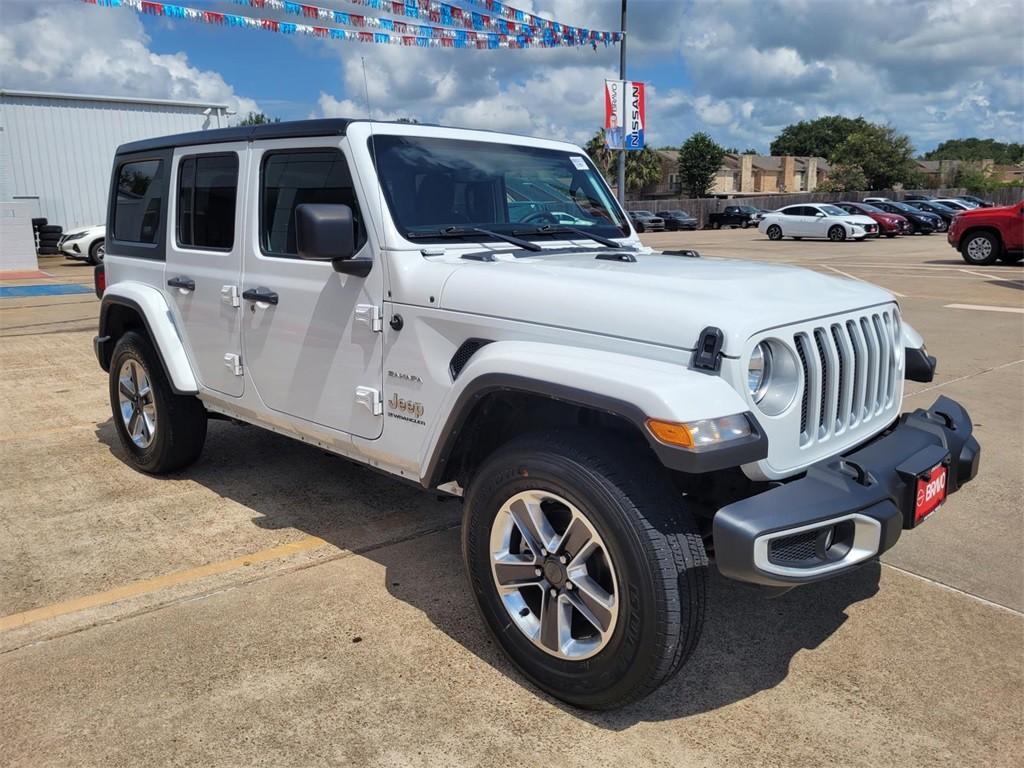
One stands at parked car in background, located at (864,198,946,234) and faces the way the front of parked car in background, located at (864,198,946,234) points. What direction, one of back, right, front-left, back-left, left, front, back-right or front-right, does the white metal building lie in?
right

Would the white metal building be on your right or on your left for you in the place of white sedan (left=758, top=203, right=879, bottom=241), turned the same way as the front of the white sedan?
on your right

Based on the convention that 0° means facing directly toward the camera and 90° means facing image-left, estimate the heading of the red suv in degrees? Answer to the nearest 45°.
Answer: approximately 90°

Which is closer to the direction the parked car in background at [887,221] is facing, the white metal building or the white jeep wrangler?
the white jeep wrangler
